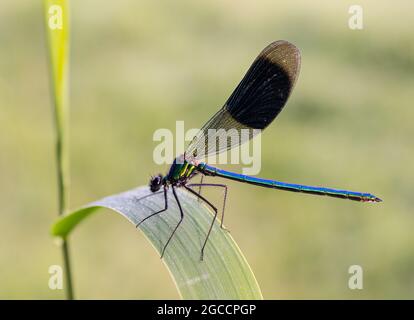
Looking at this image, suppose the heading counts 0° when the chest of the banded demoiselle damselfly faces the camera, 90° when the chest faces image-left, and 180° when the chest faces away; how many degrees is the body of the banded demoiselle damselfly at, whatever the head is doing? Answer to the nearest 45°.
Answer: approximately 90°
